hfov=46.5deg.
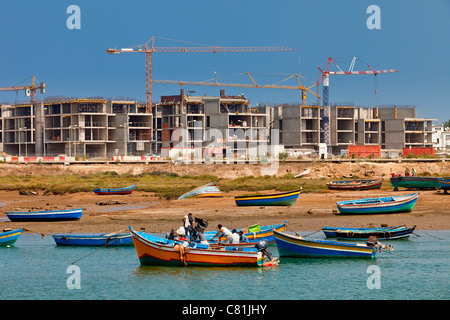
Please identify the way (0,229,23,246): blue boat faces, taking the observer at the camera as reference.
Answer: facing to the right of the viewer

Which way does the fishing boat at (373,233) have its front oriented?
to the viewer's right

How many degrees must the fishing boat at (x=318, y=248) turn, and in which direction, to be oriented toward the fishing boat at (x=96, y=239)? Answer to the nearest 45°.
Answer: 0° — it already faces it

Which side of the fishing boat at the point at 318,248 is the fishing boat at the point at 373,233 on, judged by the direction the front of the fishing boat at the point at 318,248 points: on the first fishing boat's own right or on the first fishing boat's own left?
on the first fishing boat's own right

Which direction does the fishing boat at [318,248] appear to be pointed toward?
to the viewer's left

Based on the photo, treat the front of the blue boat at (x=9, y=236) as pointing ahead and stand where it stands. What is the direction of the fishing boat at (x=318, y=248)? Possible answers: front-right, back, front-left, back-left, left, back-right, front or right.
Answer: front-right

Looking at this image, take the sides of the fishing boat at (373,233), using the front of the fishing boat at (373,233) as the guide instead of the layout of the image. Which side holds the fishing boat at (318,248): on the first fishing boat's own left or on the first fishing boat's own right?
on the first fishing boat's own right

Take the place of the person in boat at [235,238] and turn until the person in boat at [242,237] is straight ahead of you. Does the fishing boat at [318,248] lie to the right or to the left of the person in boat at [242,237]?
right

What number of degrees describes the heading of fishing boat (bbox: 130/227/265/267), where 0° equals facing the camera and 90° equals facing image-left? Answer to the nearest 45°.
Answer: approximately 90°

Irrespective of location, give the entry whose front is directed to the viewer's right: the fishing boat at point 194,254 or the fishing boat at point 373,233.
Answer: the fishing boat at point 373,233

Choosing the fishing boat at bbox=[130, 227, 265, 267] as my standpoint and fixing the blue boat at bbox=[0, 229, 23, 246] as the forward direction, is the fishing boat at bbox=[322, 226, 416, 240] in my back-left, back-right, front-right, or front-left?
back-right

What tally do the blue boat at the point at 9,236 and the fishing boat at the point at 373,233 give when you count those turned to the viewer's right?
2

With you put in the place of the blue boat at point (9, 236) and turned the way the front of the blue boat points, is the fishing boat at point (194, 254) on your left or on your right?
on your right

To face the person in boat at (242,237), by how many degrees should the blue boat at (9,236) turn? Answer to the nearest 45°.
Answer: approximately 45° to its right

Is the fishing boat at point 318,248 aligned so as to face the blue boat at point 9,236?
yes
